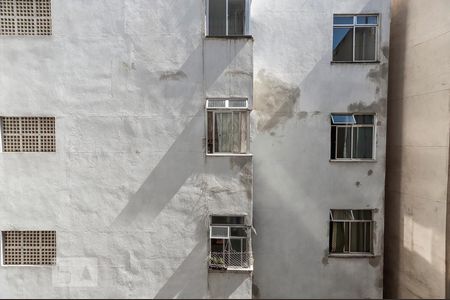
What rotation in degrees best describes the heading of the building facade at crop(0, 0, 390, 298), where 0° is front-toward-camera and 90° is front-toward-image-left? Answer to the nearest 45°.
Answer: approximately 0°
